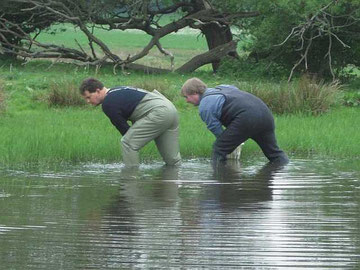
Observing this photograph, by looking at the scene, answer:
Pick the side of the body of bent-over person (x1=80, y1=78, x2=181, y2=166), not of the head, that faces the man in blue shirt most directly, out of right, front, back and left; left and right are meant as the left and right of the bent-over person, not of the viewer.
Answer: back

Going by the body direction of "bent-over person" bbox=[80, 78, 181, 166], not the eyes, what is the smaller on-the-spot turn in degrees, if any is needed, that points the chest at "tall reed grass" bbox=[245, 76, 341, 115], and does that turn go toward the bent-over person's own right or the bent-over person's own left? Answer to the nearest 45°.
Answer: approximately 135° to the bent-over person's own right

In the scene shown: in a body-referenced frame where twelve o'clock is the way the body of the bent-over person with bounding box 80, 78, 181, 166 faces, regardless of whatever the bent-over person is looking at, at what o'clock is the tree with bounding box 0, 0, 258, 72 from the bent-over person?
The tree is roughly at 3 o'clock from the bent-over person.

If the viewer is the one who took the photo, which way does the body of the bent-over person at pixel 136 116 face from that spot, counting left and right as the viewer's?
facing to the left of the viewer

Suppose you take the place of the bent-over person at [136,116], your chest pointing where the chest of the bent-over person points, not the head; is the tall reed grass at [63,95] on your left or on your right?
on your right
